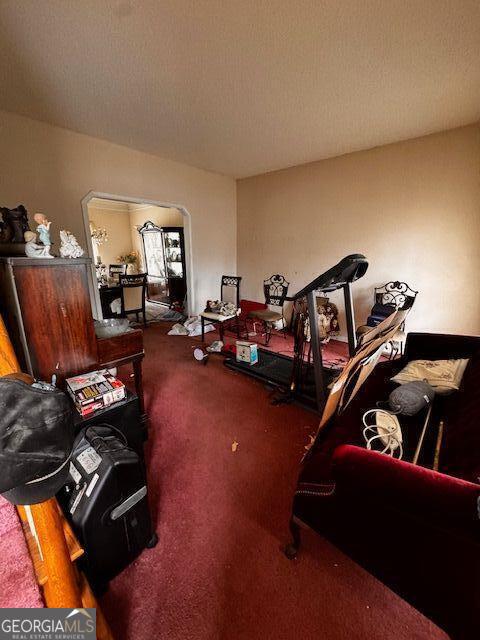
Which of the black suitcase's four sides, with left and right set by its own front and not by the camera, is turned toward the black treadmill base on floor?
left

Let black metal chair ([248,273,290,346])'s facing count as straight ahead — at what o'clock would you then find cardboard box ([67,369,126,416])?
The cardboard box is roughly at 11 o'clock from the black metal chair.

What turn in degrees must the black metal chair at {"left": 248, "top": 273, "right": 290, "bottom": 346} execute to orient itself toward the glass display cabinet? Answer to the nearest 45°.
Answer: approximately 90° to its right

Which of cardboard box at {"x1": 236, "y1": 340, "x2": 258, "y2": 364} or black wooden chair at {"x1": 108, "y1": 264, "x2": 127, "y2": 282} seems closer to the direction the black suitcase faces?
the cardboard box

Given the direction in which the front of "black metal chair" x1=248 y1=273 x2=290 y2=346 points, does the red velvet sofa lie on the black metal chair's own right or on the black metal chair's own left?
on the black metal chair's own left

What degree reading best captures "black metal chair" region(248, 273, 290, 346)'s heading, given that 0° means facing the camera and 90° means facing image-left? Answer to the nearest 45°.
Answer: approximately 45°

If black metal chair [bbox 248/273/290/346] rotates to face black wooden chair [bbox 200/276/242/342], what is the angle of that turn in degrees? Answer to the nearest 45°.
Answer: approximately 45° to its right

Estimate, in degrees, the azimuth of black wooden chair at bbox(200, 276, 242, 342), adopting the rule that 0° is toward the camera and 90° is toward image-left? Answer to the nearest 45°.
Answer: approximately 45°

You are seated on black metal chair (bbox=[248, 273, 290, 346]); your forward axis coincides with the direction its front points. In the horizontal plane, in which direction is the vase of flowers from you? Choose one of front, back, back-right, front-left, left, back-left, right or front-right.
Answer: right
